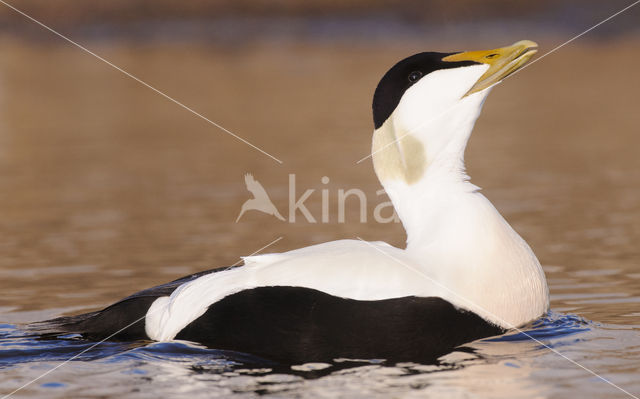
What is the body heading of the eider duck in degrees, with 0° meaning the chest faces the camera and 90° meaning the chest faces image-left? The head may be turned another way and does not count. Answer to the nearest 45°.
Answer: approximately 270°
